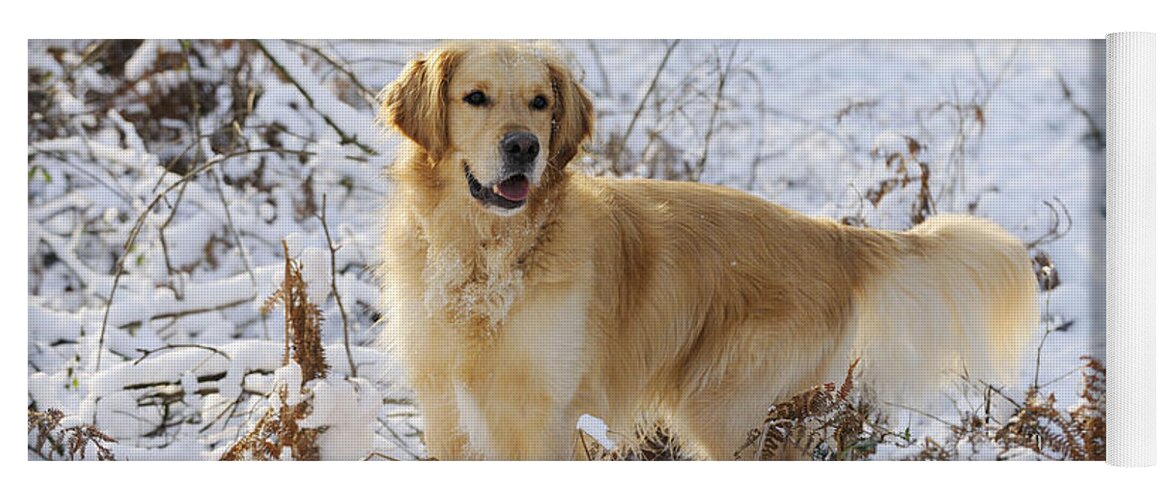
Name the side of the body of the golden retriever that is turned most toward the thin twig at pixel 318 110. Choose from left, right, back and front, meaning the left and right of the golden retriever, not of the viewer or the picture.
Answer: right

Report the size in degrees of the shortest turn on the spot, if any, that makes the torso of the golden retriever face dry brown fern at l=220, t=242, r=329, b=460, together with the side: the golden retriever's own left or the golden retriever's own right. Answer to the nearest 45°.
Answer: approximately 45° to the golden retriever's own right

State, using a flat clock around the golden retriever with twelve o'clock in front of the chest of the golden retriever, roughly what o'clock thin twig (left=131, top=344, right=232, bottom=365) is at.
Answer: The thin twig is roughly at 2 o'clock from the golden retriever.

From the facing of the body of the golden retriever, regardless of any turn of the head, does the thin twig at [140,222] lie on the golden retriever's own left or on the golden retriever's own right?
on the golden retriever's own right
